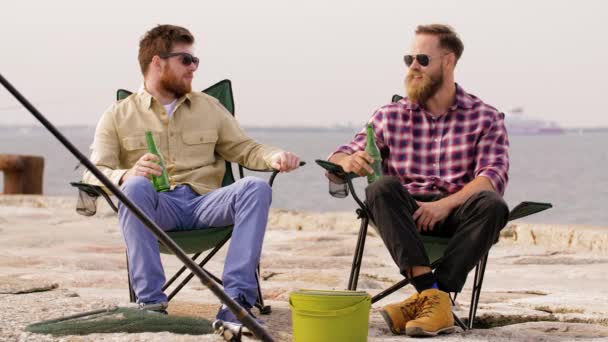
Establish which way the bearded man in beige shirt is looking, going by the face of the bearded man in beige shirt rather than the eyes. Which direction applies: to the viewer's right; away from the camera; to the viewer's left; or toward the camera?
to the viewer's right

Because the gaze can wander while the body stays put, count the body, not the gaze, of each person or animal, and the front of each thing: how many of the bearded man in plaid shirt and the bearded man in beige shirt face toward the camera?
2

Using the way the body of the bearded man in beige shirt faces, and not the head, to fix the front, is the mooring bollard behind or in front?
behind

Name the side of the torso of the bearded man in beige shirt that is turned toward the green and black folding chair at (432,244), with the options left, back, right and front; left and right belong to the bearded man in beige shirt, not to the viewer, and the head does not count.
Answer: left

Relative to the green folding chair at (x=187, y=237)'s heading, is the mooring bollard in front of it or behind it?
behind

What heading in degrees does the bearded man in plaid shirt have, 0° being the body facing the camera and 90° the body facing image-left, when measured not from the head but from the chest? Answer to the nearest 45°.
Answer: approximately 0°

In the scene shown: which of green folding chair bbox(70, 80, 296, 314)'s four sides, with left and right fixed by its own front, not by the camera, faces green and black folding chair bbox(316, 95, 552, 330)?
left

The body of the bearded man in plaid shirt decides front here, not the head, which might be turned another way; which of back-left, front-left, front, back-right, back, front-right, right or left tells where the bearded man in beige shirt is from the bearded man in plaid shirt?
right

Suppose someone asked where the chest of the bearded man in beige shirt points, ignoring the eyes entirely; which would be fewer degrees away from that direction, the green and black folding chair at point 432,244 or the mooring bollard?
the green and black folding chair

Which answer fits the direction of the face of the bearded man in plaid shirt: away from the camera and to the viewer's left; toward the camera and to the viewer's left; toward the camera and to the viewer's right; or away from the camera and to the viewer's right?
toward the camera and to the viewer's left

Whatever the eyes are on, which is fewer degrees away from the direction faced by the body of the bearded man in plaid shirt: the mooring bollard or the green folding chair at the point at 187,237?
the green folding chair

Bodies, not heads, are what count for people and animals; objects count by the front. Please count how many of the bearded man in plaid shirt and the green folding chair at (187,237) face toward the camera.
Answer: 2

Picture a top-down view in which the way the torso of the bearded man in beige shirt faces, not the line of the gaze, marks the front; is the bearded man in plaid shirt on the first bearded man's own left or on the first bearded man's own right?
on the first bearded man's own left
